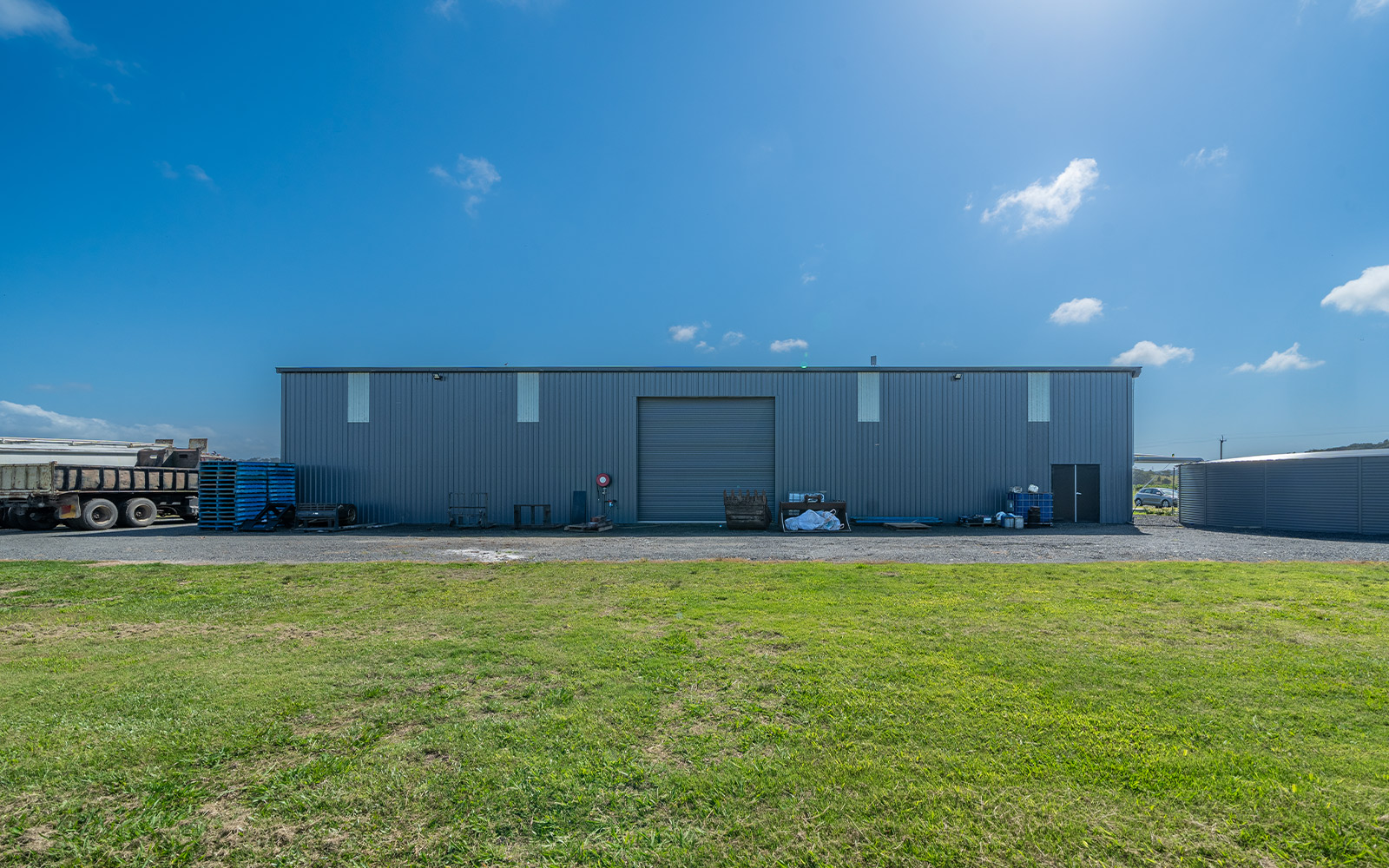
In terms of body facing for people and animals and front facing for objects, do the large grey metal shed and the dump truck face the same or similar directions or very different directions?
very different directions

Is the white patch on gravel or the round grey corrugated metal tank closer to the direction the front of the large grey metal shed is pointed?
the white patch on gravel

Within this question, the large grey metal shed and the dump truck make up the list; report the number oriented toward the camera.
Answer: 1

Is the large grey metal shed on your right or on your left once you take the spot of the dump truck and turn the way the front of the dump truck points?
on your right

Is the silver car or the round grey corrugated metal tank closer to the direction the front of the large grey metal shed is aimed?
the round grey corrugated metal tank

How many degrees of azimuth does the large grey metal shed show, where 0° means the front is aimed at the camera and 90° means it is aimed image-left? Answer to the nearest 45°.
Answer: approximately 0°

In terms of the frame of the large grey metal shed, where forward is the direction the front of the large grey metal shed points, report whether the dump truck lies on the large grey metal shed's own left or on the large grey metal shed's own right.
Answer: on the large grey metal shed's own right
